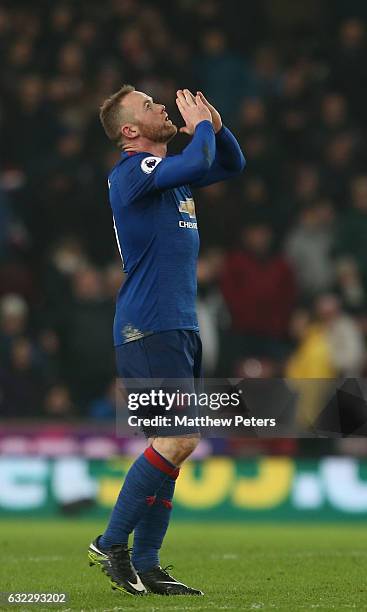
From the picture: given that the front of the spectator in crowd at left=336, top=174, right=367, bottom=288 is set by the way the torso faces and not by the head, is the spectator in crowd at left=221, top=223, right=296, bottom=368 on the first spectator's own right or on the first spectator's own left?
on the first spectator's own right

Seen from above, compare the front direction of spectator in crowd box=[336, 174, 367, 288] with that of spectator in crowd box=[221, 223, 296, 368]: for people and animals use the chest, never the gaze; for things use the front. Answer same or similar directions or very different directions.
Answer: same or similar directions

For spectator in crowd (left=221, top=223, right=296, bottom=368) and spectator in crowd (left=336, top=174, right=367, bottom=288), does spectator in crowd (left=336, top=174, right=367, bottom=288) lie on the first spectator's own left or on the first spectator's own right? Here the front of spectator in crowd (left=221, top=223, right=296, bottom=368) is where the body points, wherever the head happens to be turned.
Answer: on the first spectator's own left

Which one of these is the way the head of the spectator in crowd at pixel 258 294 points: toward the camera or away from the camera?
toward the camera

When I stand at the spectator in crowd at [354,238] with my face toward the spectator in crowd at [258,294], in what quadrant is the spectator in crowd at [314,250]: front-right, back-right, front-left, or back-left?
front-right

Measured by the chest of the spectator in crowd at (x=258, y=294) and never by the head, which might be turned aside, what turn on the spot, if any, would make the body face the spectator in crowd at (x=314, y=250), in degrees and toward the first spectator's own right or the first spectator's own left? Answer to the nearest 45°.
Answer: approximately 135° to the first spectator's own left

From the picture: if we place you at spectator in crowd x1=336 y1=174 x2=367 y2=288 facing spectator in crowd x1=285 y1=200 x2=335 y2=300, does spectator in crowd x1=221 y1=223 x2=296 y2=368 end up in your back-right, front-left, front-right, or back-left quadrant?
front-left

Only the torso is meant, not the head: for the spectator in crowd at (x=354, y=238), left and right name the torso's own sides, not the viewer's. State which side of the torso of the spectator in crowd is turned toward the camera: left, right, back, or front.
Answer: front

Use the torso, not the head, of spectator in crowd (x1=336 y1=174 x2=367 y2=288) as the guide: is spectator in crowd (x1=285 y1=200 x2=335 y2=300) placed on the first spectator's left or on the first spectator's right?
on the first spectator's right

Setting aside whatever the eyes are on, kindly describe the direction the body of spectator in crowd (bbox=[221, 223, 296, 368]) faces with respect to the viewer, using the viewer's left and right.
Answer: facing the viewer

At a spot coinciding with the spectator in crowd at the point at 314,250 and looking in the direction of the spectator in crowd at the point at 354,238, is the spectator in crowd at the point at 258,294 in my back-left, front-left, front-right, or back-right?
back-right

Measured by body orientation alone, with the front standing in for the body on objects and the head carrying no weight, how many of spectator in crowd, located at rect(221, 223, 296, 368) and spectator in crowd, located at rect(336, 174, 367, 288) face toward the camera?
2
